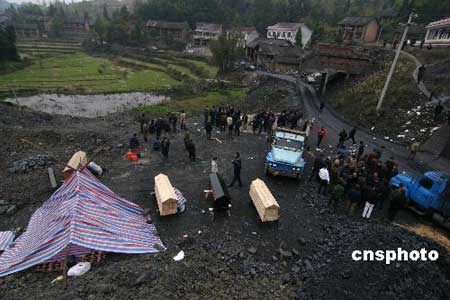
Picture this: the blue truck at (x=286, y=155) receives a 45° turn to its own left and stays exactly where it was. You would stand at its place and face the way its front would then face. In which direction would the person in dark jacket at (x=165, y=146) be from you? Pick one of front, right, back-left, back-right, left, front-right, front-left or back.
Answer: back-right

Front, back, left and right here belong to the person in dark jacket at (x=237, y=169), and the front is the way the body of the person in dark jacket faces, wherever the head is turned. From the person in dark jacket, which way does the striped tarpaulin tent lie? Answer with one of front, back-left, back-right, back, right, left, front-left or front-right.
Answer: front-left

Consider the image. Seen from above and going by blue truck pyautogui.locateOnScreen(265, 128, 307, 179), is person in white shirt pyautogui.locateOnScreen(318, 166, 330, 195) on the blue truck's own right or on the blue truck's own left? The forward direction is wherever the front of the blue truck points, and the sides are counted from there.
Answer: on the blue truck's own left

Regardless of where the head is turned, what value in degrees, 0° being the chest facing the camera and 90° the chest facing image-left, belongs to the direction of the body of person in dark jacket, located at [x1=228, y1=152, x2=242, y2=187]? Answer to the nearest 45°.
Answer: approximately 90°

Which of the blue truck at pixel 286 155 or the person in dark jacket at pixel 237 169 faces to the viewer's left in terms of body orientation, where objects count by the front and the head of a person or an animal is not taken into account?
the person in dark jacket

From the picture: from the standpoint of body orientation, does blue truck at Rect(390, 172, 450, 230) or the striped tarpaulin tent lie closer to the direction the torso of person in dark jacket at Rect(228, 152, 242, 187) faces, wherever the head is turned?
the striped tarpaulin tent

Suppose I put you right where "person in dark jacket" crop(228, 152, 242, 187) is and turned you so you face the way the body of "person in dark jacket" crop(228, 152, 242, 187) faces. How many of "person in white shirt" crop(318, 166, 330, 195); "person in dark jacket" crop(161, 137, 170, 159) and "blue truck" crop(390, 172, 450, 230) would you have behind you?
2

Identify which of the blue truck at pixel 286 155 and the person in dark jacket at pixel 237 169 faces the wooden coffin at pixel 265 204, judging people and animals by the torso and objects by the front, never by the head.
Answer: the blue truck

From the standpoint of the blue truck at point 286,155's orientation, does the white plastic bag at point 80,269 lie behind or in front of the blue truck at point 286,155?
in front

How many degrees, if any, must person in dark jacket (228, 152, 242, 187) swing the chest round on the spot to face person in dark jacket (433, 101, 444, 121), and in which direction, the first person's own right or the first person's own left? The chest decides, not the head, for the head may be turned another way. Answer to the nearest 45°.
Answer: approximately 135° to the first person's own right

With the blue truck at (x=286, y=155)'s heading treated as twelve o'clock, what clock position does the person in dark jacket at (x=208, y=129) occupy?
The person in dark jacket is roughly at 4 o'clock from the blue truck.

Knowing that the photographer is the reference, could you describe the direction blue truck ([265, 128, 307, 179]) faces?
facing the viewer

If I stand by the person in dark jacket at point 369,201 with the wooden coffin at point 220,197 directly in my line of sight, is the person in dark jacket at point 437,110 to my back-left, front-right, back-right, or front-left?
back-right
